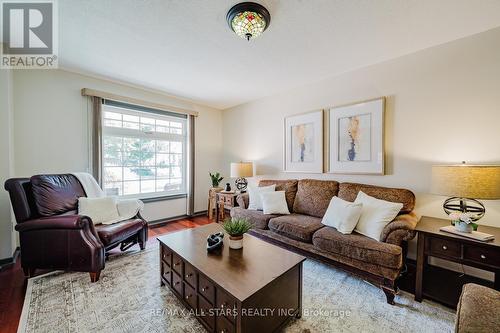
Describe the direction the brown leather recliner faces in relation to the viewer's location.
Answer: facing the viewer and to the right of the viewer

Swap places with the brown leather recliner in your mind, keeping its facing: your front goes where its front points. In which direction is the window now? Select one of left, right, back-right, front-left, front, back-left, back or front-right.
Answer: left

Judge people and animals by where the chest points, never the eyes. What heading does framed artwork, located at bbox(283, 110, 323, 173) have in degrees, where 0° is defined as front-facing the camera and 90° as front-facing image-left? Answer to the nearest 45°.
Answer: approximately 45°

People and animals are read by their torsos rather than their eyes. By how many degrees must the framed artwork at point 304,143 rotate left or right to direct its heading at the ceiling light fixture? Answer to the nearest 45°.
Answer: approximately 45° to its left

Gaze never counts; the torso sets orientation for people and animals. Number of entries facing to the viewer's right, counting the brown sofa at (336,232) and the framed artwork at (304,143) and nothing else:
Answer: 0

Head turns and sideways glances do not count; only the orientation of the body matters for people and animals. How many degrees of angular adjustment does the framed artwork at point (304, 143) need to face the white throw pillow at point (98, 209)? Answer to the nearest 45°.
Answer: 0° — it already faces it

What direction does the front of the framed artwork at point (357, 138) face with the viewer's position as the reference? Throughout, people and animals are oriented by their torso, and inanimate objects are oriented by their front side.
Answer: facing the viewer and to the left of the viewer

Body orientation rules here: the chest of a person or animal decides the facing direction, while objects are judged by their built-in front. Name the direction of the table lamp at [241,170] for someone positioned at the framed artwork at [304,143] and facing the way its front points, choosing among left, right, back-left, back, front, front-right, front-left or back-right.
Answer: front-right
